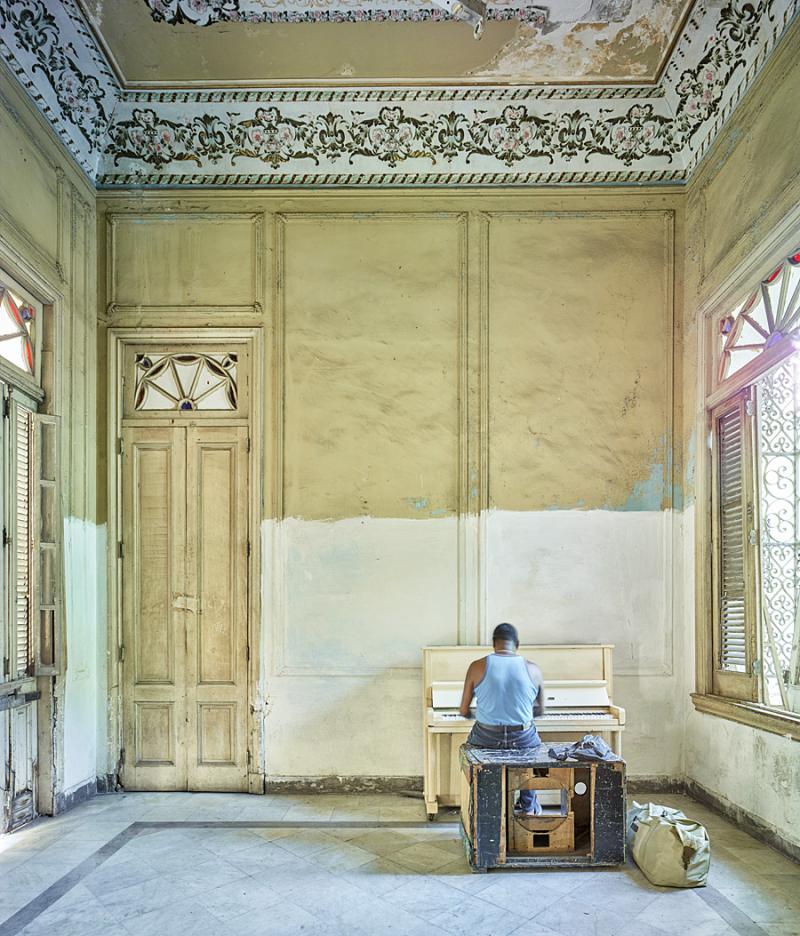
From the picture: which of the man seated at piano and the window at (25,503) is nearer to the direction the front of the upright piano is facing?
the man seated at piano

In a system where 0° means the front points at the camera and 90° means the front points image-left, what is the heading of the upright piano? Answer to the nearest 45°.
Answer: approximately 0°

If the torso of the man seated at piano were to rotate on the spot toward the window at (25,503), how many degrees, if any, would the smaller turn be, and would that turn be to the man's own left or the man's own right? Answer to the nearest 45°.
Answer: approximately 90° to the man's own left

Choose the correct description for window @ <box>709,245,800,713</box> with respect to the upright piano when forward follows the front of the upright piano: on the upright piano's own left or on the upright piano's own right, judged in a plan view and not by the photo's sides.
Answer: on the upright piano's own left

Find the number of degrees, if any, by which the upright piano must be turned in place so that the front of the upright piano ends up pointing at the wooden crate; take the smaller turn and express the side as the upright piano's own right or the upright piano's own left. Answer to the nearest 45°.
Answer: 0° — it already faces it

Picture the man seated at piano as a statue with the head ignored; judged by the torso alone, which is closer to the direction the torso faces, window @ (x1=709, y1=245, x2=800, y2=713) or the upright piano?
the upright piano

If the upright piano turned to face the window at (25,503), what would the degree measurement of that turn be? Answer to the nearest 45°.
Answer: approximately 90° to its right

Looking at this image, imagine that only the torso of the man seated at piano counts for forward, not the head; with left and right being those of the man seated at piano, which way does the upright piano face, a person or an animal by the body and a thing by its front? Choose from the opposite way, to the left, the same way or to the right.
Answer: the opposite way

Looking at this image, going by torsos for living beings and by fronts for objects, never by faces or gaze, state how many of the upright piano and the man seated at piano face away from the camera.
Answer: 1

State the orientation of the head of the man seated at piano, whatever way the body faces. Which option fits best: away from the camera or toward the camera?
away from the camera

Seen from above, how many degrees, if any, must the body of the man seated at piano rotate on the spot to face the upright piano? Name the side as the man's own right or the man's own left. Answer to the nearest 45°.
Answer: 0° — they already face it

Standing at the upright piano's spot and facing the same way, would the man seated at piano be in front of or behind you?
in front

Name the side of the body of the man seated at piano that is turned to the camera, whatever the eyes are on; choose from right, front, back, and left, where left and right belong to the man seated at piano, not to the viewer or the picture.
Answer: back
